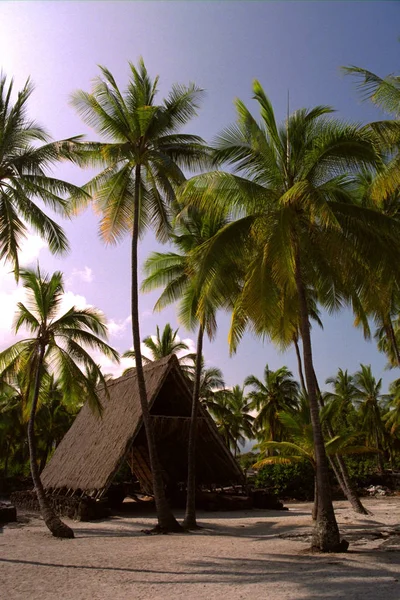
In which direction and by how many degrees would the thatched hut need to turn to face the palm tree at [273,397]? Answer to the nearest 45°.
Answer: approximately 90° to its left

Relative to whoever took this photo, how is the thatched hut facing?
facing the viewer and to the right of the viewer

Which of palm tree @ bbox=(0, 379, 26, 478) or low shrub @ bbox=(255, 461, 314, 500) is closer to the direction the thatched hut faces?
the low shrub

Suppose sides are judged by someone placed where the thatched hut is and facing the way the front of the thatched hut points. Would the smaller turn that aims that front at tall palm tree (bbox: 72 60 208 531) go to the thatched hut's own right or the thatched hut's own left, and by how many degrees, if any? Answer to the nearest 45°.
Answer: approximately 45° to the thatched hut's own right

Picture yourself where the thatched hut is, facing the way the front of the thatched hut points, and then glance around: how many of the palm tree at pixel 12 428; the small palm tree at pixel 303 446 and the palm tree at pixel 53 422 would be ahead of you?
1

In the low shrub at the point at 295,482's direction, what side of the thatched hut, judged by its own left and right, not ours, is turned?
left

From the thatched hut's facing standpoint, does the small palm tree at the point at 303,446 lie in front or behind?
in front

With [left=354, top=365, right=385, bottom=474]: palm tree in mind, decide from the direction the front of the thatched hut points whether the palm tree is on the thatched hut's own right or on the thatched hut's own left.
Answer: on the thatched hut's own left

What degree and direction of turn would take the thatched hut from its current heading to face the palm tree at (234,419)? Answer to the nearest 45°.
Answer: approximately 135° to its left

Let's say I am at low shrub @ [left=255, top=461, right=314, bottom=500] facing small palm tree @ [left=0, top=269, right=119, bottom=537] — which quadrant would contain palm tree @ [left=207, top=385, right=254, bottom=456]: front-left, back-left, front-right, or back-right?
back-right
